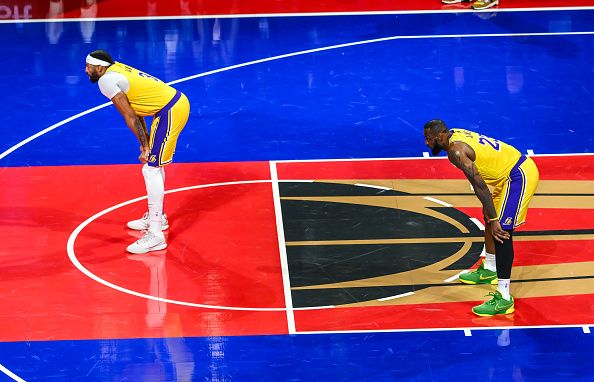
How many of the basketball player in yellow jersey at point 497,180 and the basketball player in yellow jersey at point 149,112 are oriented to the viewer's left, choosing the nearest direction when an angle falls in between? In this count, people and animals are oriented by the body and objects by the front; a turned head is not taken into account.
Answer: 2

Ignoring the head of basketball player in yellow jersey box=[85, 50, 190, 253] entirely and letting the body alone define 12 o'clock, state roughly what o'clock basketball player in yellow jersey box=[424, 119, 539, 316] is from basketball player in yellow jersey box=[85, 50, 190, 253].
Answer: basketball player in yellow jersey box=[424, 119, 539, 316] is roughly at 7 o'clock from basketball player in yellow jersey box=[85, 50, 190, 253].

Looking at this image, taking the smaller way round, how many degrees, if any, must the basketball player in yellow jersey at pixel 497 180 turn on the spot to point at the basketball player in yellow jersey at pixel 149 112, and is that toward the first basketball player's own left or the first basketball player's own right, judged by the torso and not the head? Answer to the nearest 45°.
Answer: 0° — they already face them

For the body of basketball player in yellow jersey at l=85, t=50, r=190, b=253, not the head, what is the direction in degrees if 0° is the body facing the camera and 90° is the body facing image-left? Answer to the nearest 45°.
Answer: approximately 90°

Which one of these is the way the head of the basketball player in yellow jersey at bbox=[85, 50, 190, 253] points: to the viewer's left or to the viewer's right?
to the viewer's left

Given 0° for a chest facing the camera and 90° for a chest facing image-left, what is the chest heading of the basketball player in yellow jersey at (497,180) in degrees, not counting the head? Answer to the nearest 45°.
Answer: approximately 90°
